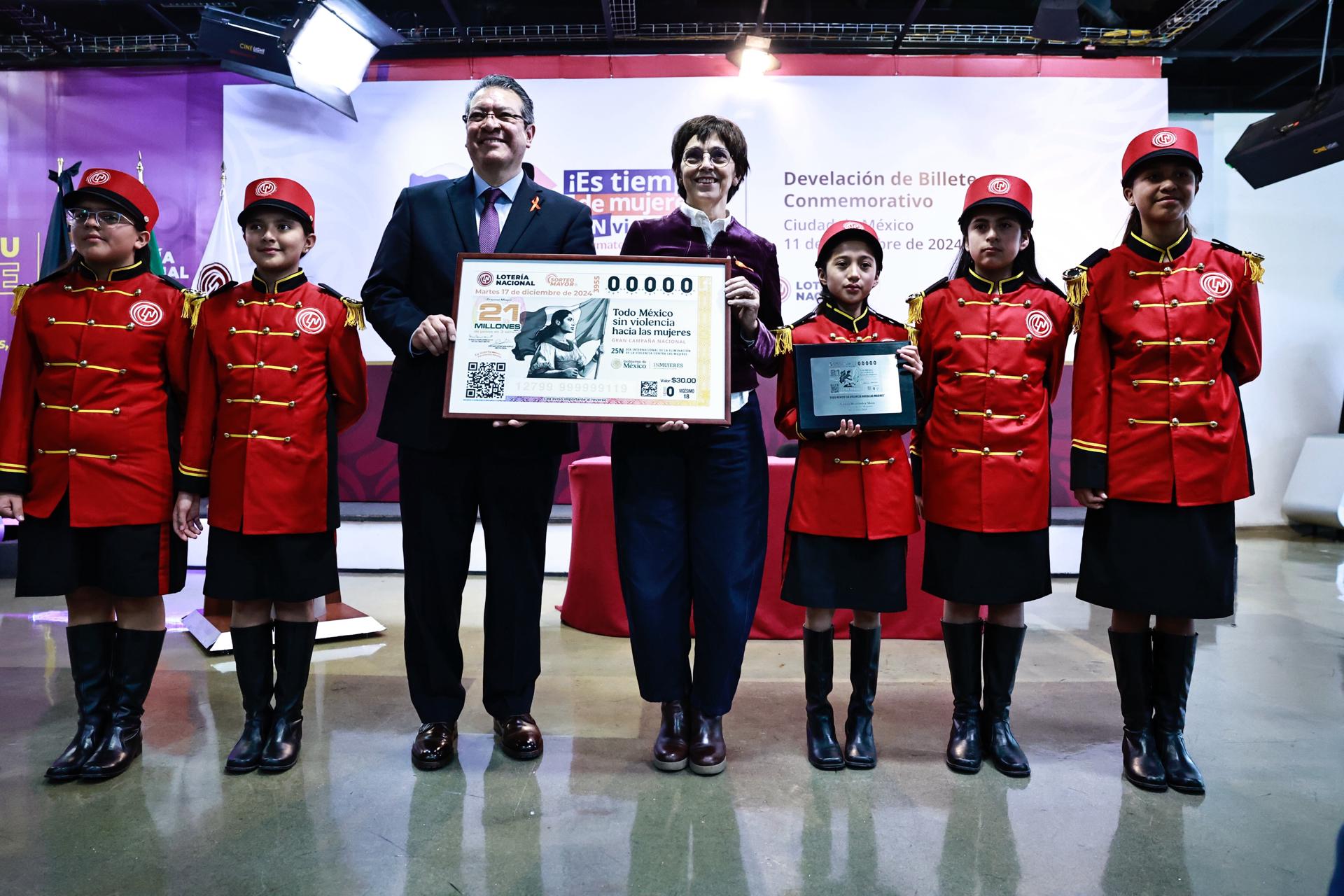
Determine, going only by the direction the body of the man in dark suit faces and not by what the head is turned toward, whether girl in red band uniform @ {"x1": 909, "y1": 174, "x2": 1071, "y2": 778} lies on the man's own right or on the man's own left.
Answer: on the man's own left

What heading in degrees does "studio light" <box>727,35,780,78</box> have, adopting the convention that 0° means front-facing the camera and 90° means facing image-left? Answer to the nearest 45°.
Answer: approximately 0°

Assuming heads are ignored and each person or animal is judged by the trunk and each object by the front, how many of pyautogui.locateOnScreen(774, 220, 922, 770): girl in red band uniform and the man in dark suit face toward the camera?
2

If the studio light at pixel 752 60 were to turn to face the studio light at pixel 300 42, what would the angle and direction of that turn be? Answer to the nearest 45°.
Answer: approximately 90° to its right

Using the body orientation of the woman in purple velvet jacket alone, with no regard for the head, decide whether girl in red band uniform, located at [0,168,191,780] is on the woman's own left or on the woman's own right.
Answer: on the woman's own right
